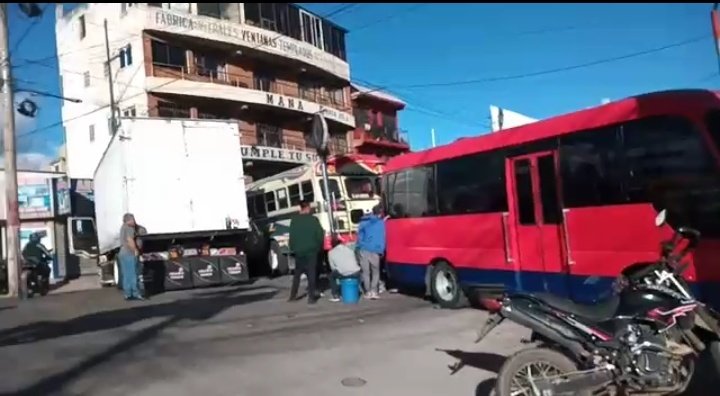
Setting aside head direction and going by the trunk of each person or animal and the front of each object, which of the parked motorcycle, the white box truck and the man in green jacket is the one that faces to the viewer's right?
the parked motorcycle

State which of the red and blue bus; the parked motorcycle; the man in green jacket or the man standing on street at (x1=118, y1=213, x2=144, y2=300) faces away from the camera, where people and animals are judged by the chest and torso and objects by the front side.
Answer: the man in green jacket

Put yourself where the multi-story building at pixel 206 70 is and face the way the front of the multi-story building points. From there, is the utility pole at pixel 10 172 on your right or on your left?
on your right

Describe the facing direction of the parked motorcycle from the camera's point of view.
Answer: facing to the right of the viewer

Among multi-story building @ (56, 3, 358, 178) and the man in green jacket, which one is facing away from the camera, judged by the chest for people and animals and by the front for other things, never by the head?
the man in green jacket

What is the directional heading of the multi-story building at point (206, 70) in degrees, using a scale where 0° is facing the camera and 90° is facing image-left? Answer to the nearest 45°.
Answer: approximately 315°

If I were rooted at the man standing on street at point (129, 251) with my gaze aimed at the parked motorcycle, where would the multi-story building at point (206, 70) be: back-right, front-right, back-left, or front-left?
back-left

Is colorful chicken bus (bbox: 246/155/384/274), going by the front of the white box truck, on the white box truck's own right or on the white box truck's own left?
on the white box truck's own right

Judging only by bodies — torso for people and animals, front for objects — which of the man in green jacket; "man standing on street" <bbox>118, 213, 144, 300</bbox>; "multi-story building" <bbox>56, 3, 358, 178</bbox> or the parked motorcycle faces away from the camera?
the man in green jacket

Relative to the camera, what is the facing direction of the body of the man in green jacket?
away from the camera
